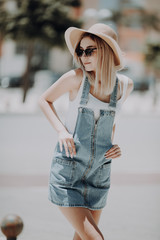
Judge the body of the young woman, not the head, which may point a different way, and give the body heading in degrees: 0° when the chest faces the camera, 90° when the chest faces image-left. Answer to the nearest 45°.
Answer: approximately 0°
